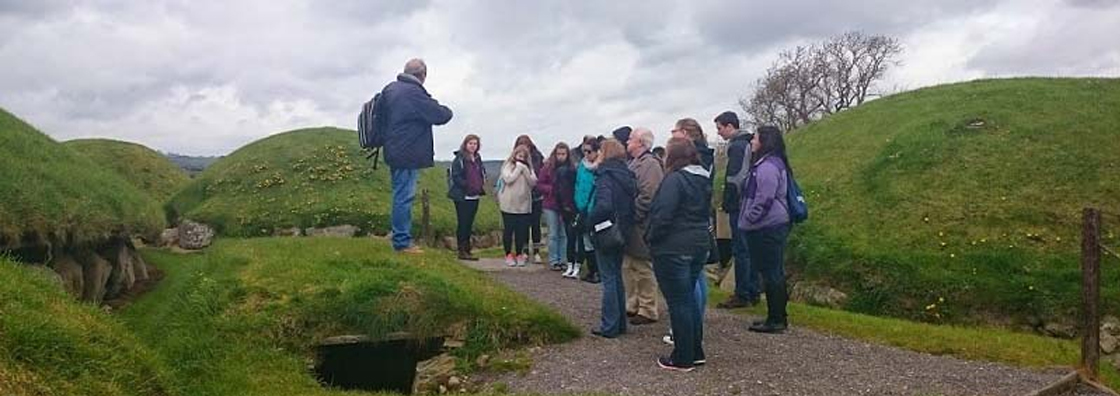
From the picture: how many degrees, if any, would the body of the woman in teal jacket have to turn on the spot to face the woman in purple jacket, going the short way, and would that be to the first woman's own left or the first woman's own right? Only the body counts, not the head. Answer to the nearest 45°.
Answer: approximately 90° to the first woman's own left

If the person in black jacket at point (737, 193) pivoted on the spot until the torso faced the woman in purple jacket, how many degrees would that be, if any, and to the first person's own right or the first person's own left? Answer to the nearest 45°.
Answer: approximately 90° to the first person's own left

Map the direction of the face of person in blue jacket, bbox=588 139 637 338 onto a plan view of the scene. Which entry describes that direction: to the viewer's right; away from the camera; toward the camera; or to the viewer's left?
away from the camera

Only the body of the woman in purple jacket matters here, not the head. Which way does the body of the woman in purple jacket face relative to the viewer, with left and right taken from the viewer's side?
facing to the left of the viewer

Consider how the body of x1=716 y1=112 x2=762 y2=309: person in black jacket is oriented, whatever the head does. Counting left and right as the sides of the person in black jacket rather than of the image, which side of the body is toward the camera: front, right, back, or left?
left

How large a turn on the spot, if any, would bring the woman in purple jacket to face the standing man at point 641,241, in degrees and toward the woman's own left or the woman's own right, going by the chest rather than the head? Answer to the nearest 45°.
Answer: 0° — they already face them

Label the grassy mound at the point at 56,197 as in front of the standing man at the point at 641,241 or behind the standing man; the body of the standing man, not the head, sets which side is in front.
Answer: in front

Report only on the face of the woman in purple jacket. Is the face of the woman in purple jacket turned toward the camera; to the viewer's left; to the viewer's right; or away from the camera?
to the viewer's left

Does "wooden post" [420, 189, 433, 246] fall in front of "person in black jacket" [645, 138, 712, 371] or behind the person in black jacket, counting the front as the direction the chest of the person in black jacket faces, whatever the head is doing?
in front

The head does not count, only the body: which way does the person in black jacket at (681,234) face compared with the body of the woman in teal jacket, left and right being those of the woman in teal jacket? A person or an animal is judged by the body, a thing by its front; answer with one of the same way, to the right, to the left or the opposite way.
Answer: to the right

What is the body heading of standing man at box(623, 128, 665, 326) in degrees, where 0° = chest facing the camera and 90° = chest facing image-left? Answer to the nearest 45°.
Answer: approximately 90°

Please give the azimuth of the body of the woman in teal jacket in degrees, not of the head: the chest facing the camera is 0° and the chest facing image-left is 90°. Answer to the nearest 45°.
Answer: approximately 45°
